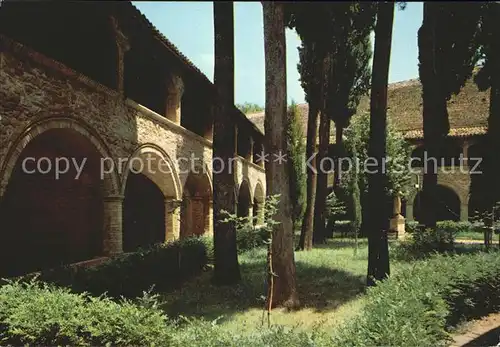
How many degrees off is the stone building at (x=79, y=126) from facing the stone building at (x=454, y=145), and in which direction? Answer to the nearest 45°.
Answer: approximately 90° to its left

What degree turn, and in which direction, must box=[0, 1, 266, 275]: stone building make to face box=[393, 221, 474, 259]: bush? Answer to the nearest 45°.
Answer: approximately 45° to its left

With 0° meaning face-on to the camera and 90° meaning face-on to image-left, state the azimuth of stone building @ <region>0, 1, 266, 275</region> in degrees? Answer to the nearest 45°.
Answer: approximately 315°
